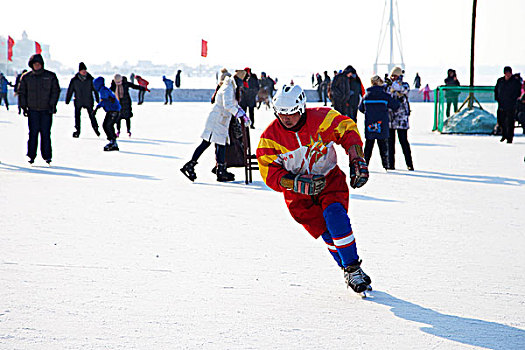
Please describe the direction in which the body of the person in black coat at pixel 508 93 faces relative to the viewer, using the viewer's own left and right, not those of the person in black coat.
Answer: facing the viewer

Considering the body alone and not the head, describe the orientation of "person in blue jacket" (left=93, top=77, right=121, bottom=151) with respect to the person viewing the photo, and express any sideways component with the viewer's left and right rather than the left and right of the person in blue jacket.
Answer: facing to the left of the viewer

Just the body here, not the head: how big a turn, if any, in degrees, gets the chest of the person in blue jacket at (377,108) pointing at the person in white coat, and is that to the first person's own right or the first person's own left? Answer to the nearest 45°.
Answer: approximately 135° to the first person's own left

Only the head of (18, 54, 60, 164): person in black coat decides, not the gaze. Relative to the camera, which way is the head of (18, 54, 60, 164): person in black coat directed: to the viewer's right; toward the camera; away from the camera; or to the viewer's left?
toward the camera

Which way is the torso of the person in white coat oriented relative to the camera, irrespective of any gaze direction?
to the viewer's right

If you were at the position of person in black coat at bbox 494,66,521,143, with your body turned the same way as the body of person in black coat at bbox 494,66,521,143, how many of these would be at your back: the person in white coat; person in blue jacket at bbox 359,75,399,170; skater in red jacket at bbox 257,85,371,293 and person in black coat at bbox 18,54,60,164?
0

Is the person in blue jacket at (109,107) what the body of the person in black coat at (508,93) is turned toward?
no

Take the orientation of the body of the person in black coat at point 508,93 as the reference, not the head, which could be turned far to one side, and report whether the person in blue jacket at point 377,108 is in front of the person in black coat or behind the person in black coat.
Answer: in front

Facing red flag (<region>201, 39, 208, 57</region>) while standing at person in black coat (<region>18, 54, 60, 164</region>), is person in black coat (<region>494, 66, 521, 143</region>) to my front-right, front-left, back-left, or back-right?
front-right

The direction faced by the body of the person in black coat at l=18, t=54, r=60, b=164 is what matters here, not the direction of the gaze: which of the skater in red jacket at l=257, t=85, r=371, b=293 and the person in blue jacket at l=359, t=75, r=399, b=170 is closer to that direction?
the skater in red jacket

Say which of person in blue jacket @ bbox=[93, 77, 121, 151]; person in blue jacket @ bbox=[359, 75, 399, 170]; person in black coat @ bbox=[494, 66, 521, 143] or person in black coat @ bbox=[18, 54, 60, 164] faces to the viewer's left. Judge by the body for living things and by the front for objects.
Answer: person in blue jacket @ bbox=[93, 77, 121, 151]

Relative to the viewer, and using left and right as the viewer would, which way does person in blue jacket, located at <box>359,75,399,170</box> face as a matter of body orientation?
facing away from the viewer

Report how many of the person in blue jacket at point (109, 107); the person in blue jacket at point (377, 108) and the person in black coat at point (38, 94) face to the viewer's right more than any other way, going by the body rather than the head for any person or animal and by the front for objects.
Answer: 0

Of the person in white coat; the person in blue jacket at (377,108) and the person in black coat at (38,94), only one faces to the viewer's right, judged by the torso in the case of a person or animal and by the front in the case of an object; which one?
the person in white coat
